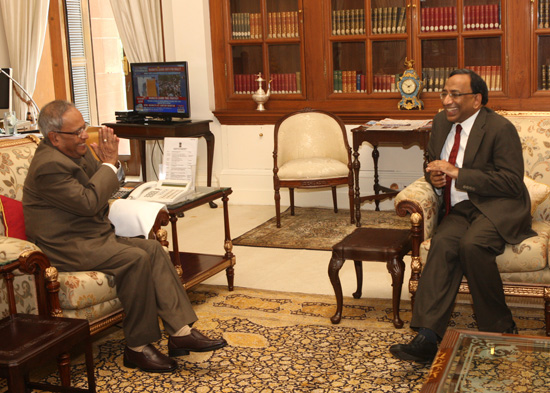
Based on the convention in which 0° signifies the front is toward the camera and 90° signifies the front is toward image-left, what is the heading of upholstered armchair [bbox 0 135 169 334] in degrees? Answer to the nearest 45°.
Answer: approximately 315°

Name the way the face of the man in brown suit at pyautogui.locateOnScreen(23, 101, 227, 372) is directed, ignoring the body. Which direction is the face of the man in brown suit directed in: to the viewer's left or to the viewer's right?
to the viewer's right

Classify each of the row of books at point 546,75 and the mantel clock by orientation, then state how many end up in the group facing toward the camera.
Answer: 2

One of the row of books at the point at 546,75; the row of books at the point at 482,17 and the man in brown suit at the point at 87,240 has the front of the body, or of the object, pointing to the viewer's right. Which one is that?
the man in brown suit

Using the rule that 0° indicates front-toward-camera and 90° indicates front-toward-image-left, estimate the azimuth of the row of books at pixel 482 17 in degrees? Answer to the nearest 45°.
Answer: approximately 0°

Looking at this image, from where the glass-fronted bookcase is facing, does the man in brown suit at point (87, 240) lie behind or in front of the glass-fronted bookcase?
in front

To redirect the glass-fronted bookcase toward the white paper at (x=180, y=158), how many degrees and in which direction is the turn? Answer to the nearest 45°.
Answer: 0° — it already faces it

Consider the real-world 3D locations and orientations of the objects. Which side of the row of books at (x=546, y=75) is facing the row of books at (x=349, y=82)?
right

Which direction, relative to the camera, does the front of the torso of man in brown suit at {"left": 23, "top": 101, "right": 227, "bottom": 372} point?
to the viewer's right

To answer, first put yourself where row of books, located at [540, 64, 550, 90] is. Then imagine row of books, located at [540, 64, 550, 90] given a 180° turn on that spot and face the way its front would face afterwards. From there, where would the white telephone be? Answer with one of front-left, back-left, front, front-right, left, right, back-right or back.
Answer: back-left

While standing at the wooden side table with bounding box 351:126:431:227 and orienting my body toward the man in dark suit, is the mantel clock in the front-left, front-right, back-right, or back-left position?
back-left

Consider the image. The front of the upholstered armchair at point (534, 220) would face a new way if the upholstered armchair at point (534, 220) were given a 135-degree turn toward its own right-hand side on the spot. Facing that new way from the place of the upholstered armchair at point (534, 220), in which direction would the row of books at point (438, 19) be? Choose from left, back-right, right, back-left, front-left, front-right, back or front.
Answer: front
